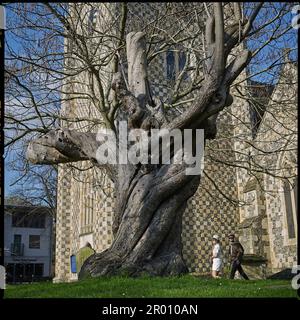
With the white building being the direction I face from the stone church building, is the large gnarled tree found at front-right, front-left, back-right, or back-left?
back-left

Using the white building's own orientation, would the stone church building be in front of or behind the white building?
in front

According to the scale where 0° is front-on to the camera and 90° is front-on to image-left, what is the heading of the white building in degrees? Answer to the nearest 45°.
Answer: approximately 0°

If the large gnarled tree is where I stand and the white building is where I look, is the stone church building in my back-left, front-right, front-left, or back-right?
front-right

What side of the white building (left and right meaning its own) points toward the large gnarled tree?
front
